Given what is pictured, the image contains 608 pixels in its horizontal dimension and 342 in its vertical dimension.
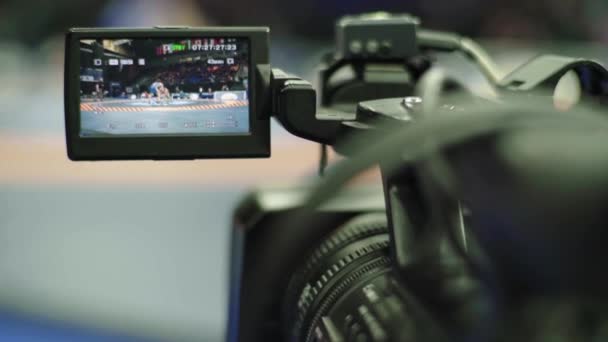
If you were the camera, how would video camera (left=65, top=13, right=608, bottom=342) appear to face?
facing away from the viewer and to the left of the viewer
